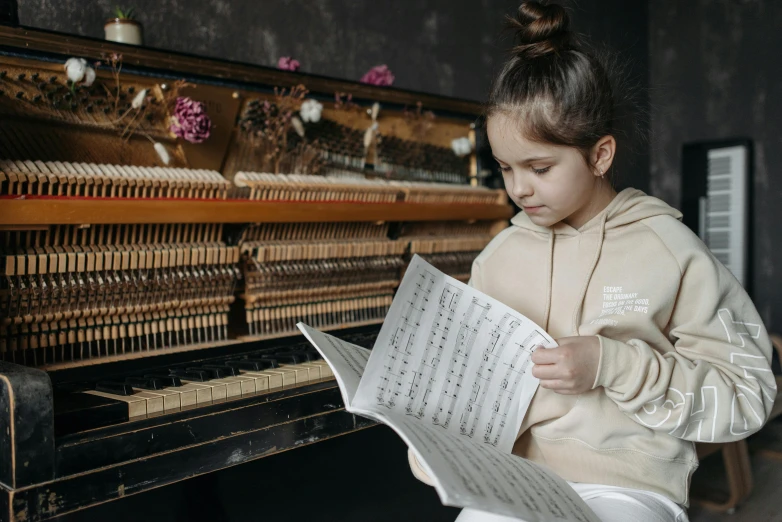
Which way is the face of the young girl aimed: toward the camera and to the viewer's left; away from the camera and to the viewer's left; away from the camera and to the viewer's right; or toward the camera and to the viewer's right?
toward the camera and to the viewer's left

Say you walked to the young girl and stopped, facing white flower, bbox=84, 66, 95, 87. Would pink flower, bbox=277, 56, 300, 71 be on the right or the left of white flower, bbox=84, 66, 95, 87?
right

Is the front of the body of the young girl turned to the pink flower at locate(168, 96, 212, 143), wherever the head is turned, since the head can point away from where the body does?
no

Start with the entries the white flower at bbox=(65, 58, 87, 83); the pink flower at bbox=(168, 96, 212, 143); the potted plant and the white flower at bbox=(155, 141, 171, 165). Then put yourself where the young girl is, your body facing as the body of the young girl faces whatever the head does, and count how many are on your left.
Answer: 0

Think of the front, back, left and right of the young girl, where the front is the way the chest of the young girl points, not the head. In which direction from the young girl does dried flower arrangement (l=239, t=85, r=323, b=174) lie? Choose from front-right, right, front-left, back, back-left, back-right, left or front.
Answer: right

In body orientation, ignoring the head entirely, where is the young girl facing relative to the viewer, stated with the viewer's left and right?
facing the viewer and to the left of the viewer

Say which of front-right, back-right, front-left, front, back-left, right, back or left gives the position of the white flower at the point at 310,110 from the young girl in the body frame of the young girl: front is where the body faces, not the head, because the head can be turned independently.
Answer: right

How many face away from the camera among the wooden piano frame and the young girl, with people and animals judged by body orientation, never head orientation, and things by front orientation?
0

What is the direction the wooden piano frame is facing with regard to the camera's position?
facing the viewer and to the right of the viewer

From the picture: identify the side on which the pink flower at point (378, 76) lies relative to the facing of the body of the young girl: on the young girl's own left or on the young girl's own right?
on the young girl's own right

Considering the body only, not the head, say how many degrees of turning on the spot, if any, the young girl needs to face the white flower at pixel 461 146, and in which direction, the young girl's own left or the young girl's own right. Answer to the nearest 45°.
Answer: approximately 135° to the young girl's own right
